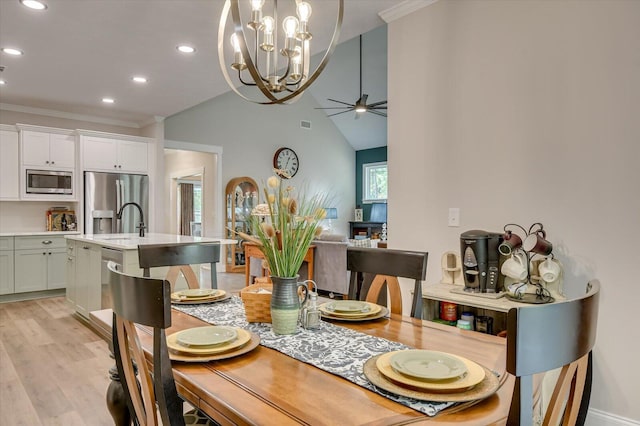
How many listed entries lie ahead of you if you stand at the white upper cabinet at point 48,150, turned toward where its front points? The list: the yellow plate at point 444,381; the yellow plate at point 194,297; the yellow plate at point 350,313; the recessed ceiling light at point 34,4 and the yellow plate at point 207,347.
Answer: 5

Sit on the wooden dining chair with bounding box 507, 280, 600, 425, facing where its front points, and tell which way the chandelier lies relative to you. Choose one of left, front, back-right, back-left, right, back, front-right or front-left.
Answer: front

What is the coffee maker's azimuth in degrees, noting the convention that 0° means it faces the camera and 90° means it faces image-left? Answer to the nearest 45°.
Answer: approximately 45°

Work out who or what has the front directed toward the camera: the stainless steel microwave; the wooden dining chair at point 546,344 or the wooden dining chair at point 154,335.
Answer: the stainless steel microwave

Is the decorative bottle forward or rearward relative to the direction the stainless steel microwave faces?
forward

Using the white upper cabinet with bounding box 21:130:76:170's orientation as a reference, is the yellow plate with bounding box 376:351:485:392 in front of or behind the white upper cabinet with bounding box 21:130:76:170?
in front

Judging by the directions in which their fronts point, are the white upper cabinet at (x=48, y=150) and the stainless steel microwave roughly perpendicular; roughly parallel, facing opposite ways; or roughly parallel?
roughly parallel

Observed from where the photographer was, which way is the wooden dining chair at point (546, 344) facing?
facing away from the viewer and to the left of the viewer

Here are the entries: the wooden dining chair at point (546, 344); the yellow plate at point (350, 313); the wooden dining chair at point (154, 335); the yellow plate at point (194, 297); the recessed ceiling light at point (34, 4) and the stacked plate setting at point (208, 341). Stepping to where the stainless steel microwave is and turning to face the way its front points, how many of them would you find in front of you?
6

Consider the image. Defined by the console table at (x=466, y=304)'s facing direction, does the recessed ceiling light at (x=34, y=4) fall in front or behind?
in front

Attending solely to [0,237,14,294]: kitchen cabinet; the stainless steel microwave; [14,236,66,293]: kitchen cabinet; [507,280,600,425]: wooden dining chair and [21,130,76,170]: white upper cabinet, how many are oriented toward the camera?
4

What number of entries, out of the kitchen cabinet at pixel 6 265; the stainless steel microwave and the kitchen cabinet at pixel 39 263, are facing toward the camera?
3

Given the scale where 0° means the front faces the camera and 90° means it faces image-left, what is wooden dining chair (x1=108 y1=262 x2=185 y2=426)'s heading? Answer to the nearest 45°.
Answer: approximately 225°

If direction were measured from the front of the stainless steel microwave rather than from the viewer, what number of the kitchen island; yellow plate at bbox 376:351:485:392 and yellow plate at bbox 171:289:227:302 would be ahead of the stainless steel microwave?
3

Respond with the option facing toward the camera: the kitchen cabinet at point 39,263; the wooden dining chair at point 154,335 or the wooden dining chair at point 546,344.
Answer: the kitchen cabinet

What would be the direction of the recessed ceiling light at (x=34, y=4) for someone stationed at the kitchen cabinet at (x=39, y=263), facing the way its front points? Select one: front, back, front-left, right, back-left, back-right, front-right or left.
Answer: front

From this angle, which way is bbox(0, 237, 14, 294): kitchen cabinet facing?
toward the camera
